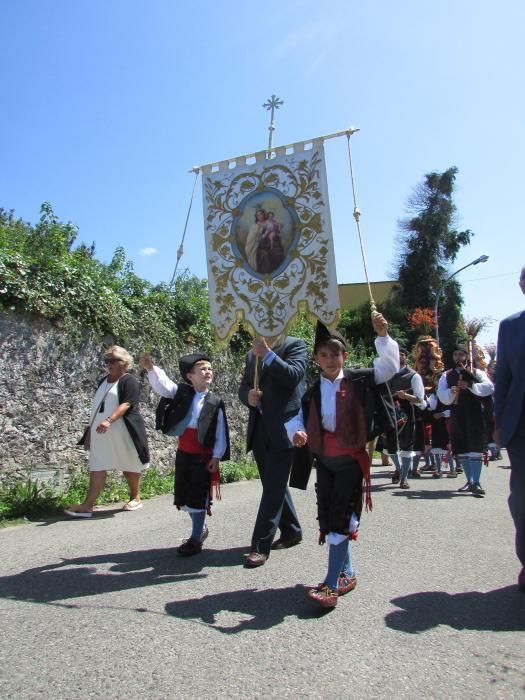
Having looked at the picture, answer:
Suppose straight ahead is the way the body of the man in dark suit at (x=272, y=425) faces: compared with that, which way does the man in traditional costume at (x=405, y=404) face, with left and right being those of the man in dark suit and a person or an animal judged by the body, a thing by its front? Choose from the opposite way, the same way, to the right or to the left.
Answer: the same way

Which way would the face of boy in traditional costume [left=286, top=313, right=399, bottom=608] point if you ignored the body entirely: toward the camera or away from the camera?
toward the camera

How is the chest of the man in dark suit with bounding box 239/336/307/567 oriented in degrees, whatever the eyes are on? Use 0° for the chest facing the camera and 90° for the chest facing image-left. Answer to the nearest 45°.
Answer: approximately 45°

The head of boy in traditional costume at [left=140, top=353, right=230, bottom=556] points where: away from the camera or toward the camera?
toward the camera

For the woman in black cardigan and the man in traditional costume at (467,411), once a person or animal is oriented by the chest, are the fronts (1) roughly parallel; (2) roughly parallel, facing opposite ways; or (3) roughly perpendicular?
roughly parallel

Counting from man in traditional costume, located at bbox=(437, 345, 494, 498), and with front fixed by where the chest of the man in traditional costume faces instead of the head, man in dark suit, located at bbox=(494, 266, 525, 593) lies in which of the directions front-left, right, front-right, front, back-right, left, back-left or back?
front

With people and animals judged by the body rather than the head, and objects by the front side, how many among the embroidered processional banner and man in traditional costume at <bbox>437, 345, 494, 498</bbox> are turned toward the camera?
2

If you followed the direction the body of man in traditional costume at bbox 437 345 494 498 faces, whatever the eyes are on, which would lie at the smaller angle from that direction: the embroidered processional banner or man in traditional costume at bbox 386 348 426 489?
the embroidered processional banner

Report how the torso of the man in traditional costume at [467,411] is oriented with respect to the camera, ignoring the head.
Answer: toward the camera

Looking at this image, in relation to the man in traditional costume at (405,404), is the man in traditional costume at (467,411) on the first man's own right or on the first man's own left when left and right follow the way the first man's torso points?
on the first man's own left

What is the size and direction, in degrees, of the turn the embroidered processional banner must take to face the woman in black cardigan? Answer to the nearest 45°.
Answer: approximately 135° to its right
